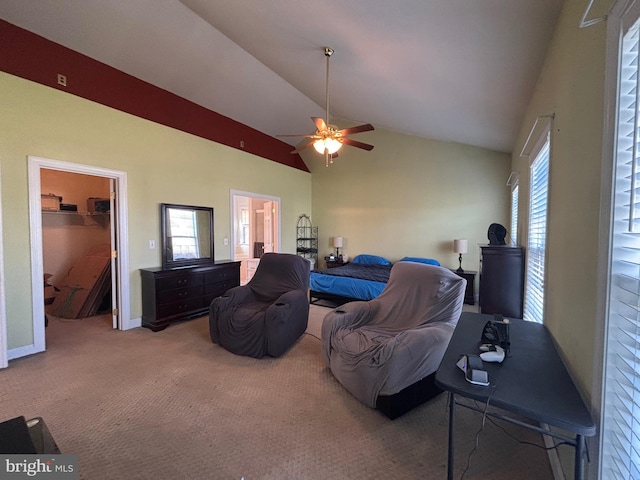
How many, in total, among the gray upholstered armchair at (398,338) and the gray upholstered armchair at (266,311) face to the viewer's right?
0

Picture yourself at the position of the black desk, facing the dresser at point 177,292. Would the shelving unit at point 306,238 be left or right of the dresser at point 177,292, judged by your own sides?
right

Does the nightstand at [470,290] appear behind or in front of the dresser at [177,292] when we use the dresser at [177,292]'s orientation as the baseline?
in front

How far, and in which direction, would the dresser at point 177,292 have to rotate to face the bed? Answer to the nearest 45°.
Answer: approximately 45° to its left

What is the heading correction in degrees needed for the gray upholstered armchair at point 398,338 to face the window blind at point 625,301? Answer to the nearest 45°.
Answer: approximately 90° to its left

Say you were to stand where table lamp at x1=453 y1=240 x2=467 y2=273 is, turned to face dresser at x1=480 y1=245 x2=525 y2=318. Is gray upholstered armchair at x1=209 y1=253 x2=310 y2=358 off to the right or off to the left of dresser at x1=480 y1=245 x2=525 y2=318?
right

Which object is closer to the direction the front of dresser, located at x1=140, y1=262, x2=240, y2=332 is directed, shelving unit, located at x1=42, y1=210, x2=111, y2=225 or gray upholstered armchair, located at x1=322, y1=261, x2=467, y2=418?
the gray upholstered armchair

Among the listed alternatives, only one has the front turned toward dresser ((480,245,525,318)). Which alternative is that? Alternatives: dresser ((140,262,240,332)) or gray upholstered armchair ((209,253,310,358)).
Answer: dresser ((140,262,240,332))

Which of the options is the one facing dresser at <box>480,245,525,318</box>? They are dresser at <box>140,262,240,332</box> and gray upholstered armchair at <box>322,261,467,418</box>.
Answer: dresser at <box>140,262,240,332</box>

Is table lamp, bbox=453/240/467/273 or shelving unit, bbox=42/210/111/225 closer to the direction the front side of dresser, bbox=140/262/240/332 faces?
the table lamp

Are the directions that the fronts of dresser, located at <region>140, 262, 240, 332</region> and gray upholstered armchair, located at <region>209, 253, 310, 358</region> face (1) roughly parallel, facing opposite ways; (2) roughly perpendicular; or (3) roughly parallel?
roughly perpendicular

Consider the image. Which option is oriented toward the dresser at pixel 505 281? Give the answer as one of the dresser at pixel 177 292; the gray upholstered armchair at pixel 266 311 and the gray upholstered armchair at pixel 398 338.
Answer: the dresser at pixel 177 292

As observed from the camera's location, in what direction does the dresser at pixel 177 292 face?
facing the viewer and to the right of the viewer

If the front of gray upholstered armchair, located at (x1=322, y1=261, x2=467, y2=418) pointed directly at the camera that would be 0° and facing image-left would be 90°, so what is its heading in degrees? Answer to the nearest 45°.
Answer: approximately 45°

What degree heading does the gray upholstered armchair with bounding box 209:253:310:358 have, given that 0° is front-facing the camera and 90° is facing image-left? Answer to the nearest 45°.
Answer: approximately 45°

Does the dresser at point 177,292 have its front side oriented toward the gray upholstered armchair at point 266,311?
yes

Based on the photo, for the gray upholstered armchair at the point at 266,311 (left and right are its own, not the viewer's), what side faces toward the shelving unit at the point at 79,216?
right
